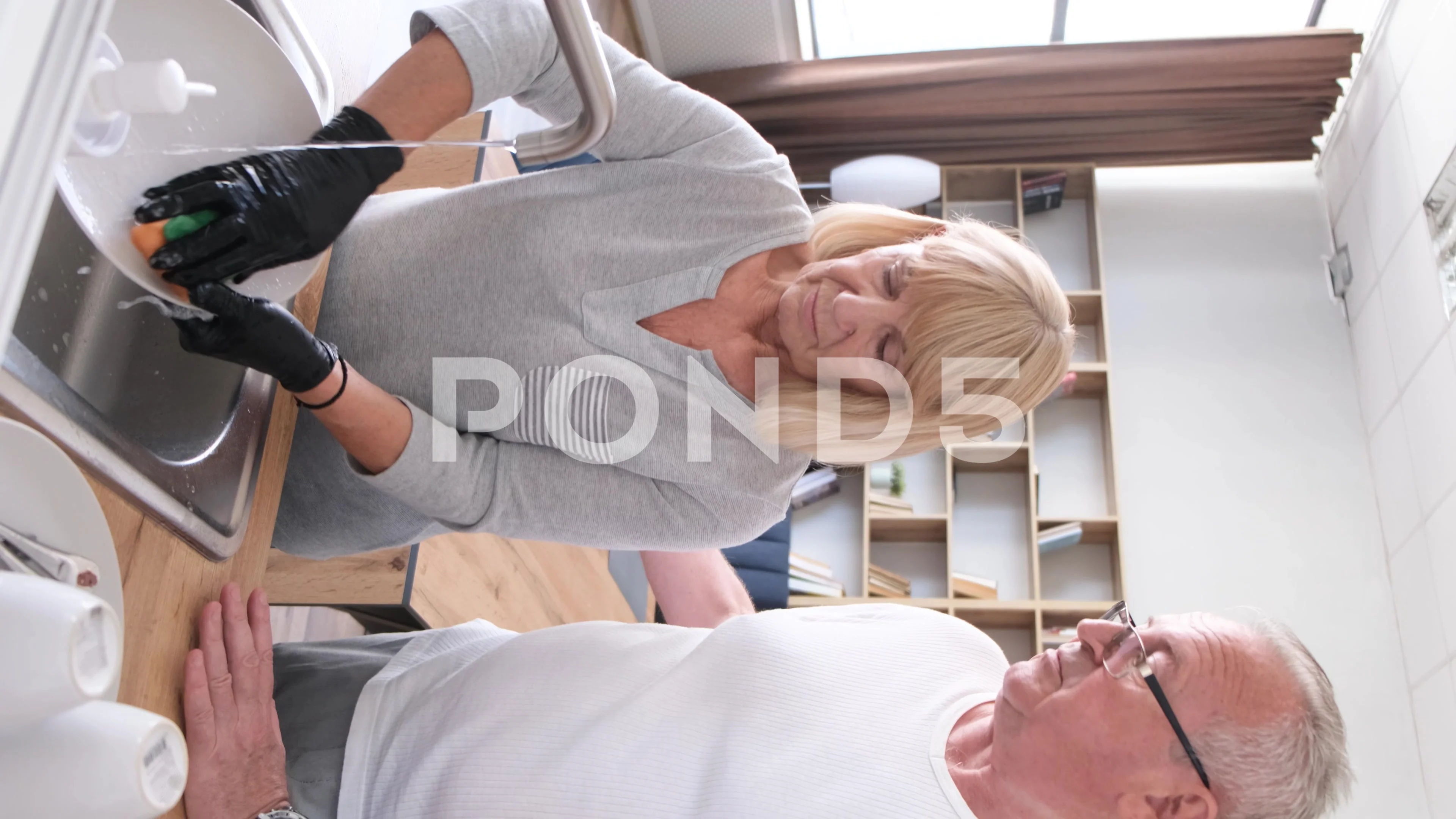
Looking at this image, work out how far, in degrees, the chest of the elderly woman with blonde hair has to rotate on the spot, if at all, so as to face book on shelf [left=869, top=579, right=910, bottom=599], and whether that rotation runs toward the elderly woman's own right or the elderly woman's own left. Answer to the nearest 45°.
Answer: approximately 135° to the elderly woman's own left

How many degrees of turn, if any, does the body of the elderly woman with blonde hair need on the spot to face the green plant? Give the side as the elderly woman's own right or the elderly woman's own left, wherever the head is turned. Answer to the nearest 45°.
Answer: approximately 135° to the elderly woman's own left

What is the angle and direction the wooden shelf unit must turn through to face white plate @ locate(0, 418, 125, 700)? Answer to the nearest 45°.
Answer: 0° — it already faces it

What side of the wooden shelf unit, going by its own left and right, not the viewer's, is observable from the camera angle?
front

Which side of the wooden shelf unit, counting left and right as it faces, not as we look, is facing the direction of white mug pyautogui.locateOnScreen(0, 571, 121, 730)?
front

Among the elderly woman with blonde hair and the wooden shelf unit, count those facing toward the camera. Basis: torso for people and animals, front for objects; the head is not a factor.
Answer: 2

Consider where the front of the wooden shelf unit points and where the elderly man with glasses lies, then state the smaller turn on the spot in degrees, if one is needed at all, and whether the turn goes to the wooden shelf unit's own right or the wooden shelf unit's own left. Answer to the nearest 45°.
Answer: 0° — it already faces them
